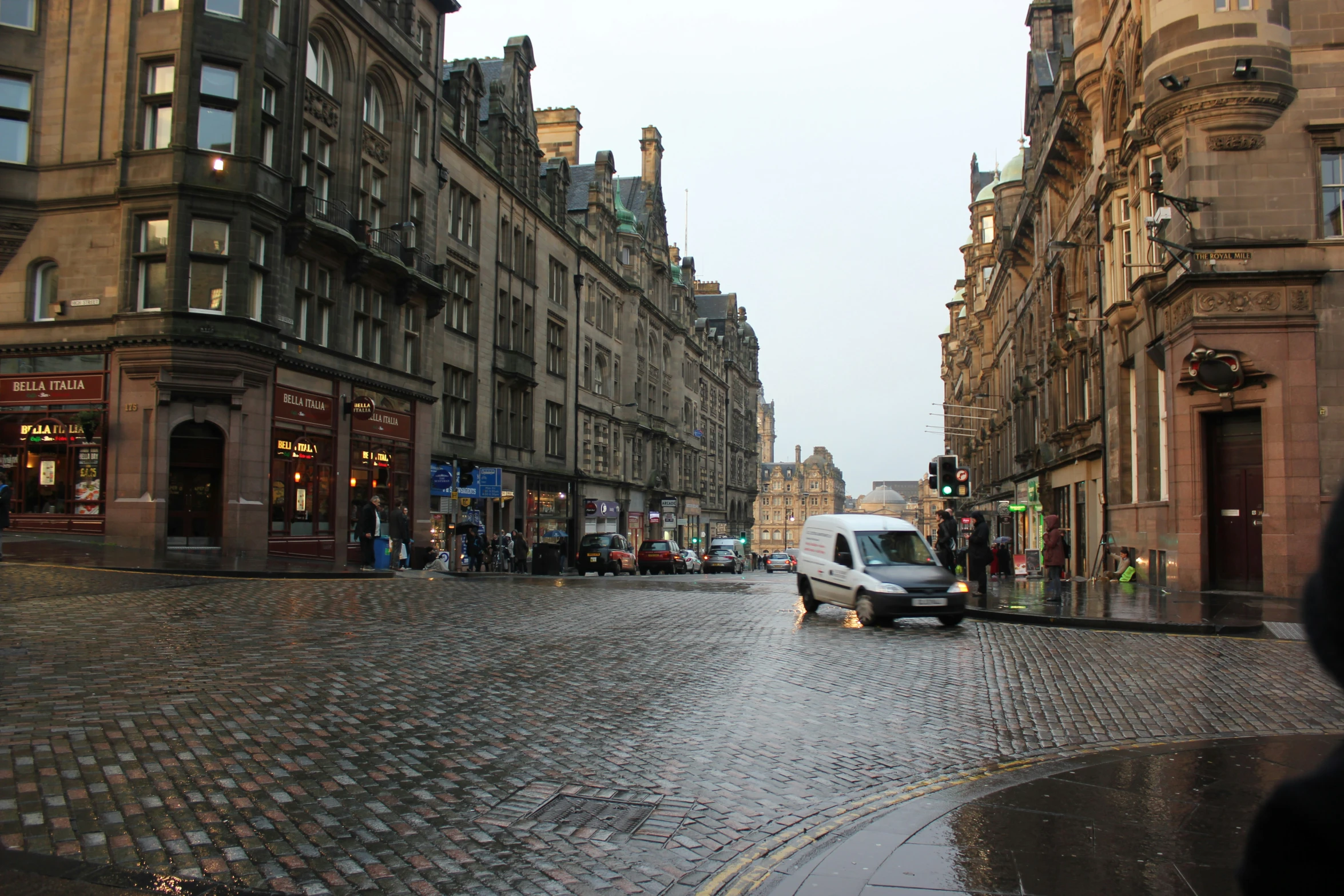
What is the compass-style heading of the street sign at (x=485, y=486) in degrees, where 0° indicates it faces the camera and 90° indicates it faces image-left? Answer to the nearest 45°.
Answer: approximately 0°

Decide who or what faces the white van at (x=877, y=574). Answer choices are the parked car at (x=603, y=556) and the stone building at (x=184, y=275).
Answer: the stone building

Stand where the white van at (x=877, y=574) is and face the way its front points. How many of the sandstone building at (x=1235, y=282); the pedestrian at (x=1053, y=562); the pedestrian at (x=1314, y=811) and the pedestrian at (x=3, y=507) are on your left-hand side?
2

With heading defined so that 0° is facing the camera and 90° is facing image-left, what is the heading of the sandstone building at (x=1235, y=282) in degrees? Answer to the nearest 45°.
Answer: approximately 45°

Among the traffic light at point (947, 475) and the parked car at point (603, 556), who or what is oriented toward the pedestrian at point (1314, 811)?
the traffic light

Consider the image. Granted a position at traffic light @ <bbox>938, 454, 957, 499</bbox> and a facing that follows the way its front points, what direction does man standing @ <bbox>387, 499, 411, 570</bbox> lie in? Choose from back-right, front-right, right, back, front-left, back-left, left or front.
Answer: right

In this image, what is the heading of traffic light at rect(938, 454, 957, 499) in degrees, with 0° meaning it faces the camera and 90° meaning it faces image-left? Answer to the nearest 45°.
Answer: approximately 0°

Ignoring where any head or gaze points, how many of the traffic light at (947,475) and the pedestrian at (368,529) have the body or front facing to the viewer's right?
1

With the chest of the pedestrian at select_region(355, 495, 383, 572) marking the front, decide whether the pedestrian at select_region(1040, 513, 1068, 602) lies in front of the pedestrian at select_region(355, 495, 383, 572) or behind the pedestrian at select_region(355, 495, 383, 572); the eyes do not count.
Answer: in front
